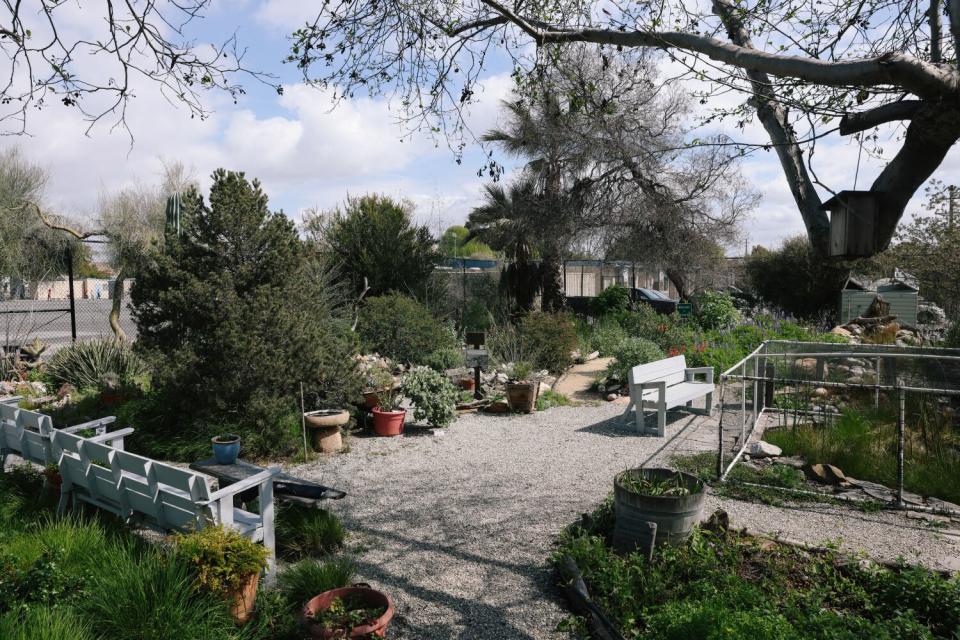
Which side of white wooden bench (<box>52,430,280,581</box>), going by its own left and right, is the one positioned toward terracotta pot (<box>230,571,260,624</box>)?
right

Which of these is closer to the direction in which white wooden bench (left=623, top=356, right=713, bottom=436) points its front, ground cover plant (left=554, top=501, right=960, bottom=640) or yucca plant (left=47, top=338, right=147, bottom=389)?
the ground cover plant

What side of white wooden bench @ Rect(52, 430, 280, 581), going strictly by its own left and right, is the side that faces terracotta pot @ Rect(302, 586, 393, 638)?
right

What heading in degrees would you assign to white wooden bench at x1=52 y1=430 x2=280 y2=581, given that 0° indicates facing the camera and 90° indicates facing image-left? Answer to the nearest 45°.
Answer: approximately 225°

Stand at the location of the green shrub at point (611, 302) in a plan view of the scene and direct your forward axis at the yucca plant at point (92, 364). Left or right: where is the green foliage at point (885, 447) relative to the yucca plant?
left
